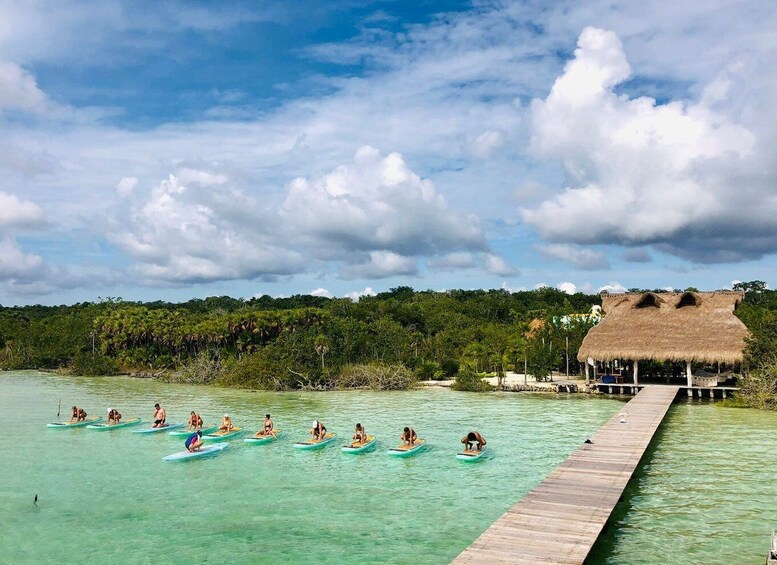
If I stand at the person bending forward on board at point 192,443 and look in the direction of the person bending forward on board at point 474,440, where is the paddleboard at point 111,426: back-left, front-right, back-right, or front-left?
back-left

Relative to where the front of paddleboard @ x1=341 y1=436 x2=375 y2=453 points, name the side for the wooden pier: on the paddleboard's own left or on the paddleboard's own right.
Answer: on the paddleboard's own left

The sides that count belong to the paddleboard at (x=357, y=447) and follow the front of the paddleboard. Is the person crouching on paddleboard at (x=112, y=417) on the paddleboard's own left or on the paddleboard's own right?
on the paddleboard's own right

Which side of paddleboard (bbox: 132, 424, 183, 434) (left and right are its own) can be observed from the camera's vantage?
left

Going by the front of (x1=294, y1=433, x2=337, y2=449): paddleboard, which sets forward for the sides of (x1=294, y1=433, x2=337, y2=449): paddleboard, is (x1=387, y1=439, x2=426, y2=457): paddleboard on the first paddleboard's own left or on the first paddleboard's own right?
on the first paddleboard's own left

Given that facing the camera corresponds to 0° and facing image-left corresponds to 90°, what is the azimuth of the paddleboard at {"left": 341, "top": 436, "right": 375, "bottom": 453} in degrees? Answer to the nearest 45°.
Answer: approximately 45°

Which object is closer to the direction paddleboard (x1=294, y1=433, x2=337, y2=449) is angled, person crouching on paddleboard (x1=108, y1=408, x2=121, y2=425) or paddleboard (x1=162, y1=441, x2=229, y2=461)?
the paddleboard

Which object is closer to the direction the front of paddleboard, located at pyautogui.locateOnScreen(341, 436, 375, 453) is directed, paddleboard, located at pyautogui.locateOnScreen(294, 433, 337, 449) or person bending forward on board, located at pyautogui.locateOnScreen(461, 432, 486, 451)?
the paddleboard
